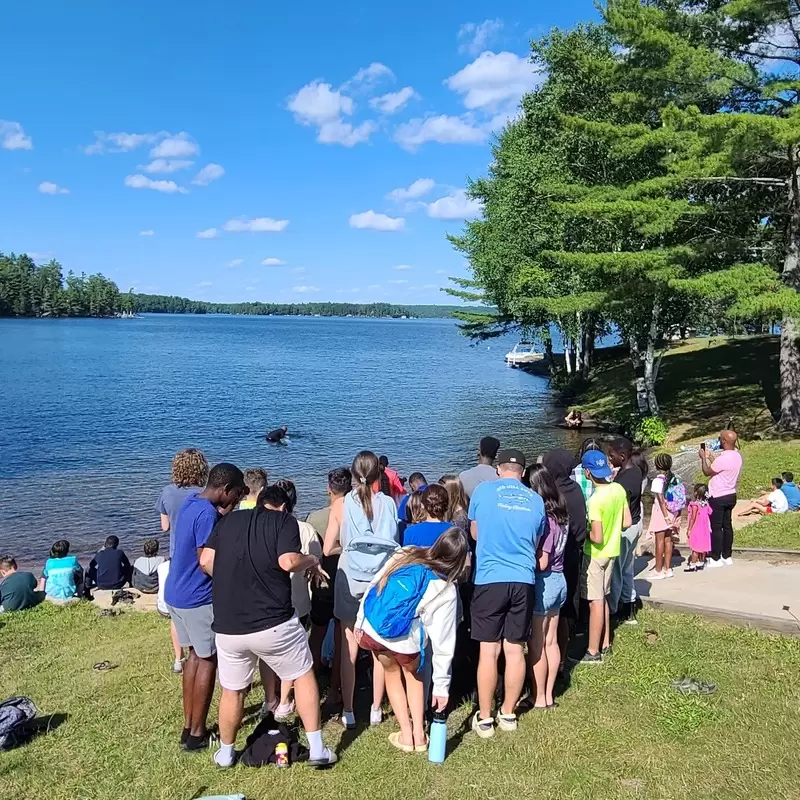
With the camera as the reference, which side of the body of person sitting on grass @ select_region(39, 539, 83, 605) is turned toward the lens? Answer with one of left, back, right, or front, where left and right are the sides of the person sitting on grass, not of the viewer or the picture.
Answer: back

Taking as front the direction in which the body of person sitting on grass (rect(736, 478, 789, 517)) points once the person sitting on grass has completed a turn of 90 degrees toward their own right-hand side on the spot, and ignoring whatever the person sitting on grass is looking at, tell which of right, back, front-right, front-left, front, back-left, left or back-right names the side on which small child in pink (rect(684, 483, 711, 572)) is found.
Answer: back

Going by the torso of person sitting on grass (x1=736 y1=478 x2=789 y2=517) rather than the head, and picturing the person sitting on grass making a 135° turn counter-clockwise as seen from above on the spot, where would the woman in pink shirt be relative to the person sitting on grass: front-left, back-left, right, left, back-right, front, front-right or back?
front-right

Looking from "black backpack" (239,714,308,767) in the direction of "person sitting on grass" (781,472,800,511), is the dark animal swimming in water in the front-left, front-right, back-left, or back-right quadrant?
front-left

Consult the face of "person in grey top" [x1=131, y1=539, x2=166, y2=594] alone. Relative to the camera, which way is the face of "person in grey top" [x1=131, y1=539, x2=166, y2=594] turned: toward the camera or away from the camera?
away from the camera

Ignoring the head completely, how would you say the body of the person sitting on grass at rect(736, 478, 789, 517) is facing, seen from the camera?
to the viewer's left

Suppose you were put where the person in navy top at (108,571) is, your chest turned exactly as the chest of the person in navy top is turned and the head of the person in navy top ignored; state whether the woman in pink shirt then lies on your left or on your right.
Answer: on your right

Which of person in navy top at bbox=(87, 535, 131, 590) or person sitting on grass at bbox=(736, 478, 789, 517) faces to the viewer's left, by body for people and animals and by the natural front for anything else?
person sitting on grass at bbox=(736, 478, 789, 517)

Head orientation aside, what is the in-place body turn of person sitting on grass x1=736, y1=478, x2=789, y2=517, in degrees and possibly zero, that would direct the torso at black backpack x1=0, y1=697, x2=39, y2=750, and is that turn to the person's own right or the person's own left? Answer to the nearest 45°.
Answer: approximately 45° to the person's own left

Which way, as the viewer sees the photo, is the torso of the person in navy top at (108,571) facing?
away from the camera

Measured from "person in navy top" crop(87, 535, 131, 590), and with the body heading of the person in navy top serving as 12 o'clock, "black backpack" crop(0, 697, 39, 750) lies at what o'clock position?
The black backpack is roughly at 6 o'clock from the person in navy top.

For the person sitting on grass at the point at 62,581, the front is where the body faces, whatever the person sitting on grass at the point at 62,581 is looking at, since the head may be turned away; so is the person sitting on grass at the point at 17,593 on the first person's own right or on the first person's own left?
on the first person's own left

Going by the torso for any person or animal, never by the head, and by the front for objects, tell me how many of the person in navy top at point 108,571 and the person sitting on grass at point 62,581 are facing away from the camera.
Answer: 2

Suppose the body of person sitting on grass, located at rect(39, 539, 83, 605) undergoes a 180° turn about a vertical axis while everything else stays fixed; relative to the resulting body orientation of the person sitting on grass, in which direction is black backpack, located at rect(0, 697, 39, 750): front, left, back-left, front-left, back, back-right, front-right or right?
front

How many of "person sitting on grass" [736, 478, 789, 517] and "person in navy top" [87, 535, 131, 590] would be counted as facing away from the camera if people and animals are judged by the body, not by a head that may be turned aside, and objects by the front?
1

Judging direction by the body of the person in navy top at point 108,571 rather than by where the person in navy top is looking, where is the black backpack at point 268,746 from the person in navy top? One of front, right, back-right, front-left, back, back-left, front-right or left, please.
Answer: back

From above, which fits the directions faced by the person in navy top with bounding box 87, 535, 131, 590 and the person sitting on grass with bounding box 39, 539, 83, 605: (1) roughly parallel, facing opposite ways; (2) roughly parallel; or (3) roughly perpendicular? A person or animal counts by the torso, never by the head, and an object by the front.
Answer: roughly parallel
